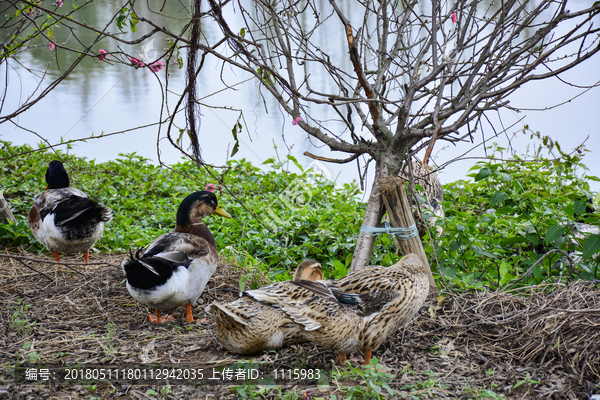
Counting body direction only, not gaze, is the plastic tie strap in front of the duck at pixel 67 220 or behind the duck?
behind

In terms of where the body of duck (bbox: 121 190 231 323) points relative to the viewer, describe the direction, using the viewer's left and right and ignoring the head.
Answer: facing away from the viewer and to the right of the viewer

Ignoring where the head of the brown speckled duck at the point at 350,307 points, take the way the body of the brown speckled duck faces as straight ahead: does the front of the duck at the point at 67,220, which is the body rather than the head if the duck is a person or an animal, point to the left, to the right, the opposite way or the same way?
to the left

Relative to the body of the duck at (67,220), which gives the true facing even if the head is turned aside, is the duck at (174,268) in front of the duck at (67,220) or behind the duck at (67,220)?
behind

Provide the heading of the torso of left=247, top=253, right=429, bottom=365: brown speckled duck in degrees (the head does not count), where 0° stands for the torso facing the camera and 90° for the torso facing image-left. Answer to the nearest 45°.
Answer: approximately 270°

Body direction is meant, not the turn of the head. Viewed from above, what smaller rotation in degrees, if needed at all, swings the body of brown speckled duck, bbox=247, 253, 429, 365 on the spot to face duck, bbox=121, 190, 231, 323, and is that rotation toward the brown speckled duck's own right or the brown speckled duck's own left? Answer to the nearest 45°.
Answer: approximately 135° to the brown speckled duck's own left

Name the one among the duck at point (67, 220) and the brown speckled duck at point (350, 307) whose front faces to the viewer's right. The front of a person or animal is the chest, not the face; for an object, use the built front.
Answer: the brown speckled duck

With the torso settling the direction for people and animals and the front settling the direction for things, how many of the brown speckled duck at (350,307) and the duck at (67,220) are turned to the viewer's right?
1

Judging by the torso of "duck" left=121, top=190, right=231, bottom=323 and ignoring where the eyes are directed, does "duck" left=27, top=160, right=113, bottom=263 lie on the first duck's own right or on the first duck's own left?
on the first duck's own left

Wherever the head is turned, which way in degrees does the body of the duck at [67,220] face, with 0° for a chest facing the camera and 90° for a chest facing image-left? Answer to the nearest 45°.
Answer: approximately 135°
